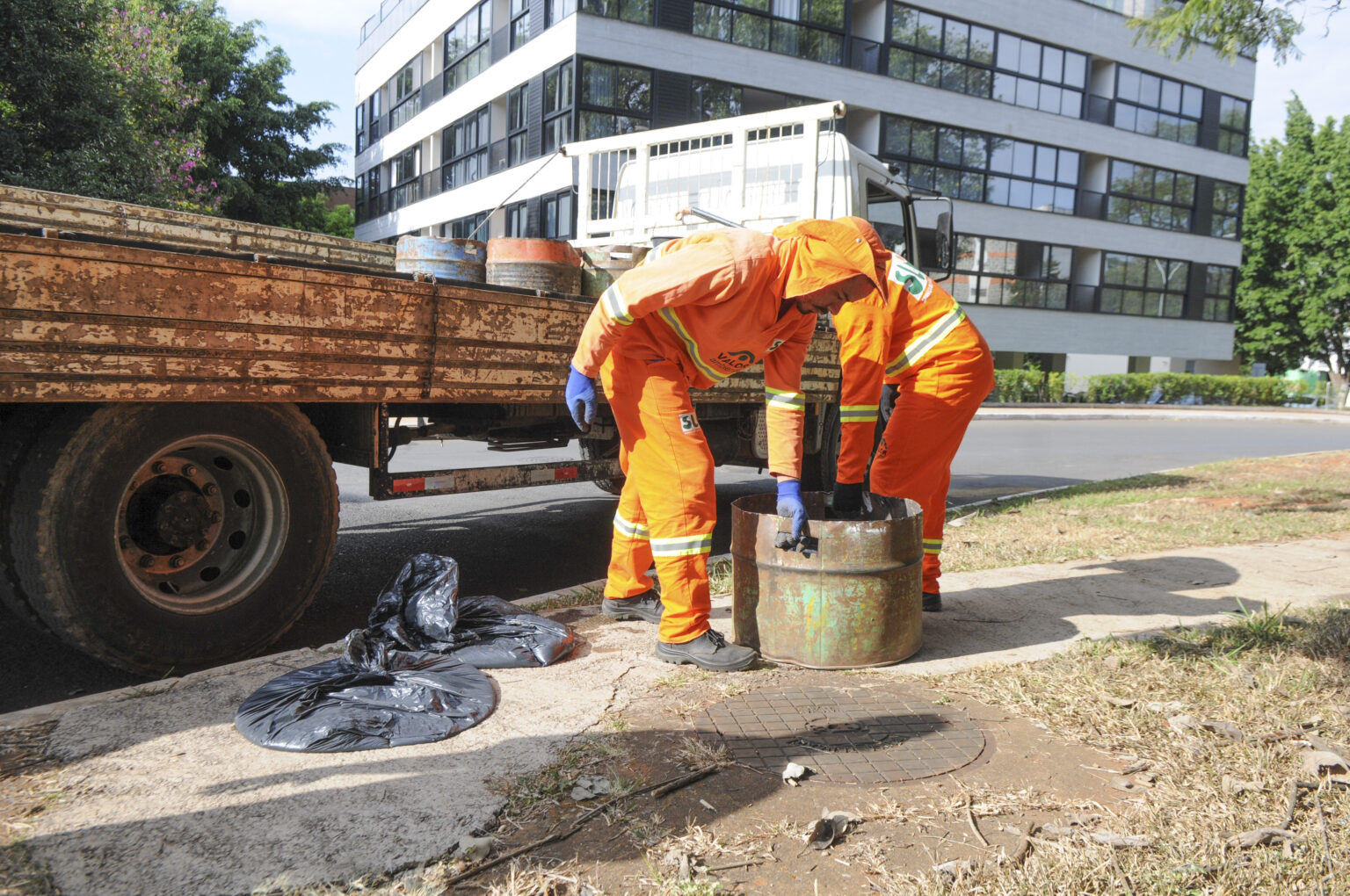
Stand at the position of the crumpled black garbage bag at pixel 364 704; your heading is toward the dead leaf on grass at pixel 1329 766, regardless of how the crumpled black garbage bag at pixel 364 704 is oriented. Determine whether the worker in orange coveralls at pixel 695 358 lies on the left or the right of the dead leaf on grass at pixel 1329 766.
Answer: left

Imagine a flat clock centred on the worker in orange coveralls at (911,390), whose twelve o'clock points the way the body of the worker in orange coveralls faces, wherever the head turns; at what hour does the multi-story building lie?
The multi-story building is roughly at 3 o'clock from the worker in orange coveralls.

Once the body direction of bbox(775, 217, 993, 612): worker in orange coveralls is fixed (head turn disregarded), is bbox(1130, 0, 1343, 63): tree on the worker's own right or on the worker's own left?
on the worker's own right

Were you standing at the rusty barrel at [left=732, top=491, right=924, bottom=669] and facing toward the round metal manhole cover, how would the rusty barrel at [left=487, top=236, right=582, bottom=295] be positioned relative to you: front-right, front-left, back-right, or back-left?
back-right

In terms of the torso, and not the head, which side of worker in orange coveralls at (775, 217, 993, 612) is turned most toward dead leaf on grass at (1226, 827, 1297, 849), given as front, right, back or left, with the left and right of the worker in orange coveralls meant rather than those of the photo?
left

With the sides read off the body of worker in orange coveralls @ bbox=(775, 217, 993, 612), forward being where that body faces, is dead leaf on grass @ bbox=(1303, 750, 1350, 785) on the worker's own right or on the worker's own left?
on the worker's own left

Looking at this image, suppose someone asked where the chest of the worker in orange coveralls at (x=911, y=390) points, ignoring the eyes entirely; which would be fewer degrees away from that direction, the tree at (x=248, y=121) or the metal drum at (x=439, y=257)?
the metal drum

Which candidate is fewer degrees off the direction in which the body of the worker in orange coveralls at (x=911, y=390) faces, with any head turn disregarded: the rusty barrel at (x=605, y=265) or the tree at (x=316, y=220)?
the rusty barrel

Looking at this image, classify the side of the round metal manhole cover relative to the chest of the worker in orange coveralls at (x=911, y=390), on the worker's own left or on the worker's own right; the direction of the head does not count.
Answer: on the worker's own left

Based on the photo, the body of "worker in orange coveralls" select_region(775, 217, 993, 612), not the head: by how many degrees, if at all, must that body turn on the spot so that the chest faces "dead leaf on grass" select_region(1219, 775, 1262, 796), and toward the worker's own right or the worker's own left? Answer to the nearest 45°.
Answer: approximately 135° to the worker's own left

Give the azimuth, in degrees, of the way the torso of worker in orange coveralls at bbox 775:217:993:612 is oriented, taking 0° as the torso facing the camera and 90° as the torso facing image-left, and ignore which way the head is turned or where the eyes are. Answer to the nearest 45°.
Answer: approximately 90°
